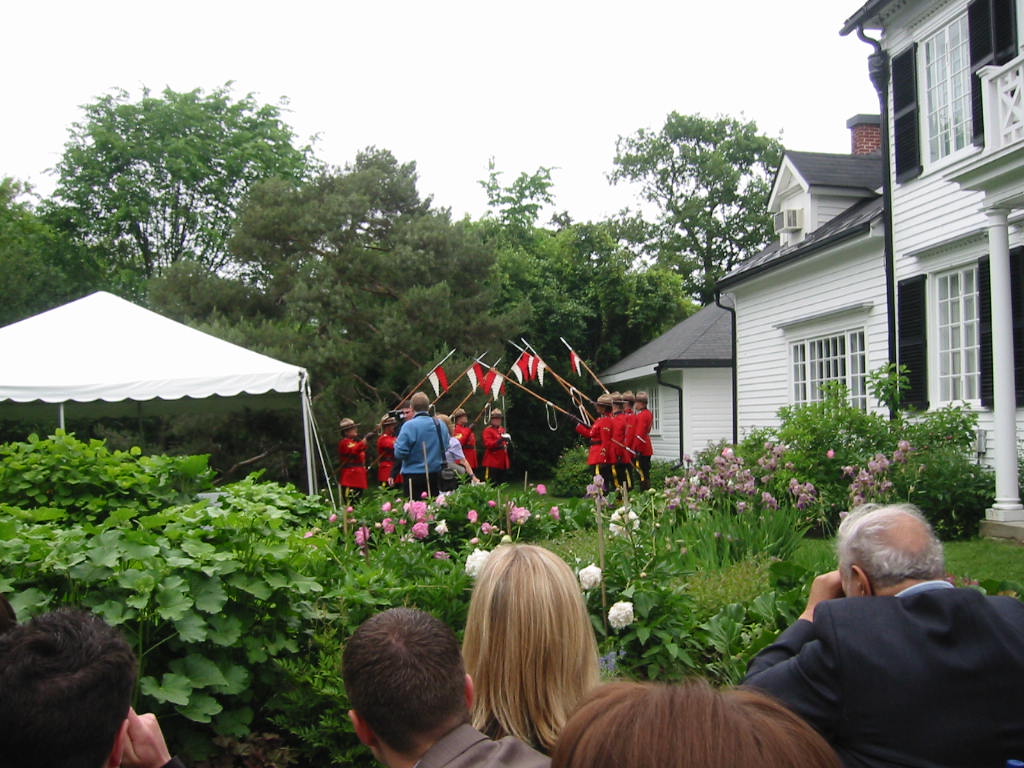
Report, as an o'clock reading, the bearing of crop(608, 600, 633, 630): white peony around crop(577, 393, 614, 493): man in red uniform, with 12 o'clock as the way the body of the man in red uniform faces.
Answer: The white peony is roughly at 9 o'clock from the man in red uniform.

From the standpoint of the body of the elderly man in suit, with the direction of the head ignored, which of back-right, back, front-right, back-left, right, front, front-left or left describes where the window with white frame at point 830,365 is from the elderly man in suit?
front-right

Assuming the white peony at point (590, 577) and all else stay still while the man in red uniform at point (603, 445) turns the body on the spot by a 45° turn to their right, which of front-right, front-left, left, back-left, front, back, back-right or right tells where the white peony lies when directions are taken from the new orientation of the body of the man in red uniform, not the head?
back-left

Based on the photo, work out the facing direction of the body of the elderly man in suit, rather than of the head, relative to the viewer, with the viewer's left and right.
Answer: facing away from the viewer and to the left of the viewer

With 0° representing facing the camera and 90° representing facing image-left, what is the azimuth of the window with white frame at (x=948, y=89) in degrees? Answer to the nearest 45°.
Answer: approximately 45°

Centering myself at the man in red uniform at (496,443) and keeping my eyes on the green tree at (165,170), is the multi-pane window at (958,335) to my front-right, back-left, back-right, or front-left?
back-right

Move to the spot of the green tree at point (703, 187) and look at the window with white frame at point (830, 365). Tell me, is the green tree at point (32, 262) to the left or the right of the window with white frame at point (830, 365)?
right

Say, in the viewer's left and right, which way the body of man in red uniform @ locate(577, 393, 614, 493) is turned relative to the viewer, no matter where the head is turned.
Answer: facing to the left of the viewer

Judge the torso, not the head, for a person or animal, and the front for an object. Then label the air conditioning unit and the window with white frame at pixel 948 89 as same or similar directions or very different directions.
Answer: same or similar directions

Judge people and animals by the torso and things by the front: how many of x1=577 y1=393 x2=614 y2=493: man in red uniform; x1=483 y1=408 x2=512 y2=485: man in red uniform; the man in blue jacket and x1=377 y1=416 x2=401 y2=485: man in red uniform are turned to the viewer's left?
1

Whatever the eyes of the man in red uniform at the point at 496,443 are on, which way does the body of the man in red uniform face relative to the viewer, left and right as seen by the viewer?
facing the viewer and to the right of the viewer

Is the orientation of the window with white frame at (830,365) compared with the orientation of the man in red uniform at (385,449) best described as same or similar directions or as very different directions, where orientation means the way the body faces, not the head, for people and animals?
very different directions

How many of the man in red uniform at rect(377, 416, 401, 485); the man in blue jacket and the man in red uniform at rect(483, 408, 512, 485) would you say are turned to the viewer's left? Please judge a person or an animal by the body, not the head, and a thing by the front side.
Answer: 0

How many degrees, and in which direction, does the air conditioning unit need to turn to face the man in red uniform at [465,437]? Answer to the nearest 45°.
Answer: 0° — it already faces them

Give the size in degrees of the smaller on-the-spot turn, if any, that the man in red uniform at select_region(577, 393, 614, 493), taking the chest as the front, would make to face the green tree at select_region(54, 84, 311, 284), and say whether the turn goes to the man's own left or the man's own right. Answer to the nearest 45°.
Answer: approximately 45° to the man's own right

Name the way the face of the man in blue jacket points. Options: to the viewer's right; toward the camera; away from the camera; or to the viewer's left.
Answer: away from the camera

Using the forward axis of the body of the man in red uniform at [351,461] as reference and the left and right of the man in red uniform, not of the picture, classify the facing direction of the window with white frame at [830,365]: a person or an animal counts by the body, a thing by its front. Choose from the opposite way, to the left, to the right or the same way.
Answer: the opposite way

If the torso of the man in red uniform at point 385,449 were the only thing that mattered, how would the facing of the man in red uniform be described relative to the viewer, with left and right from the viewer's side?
facing to the right of the viewer

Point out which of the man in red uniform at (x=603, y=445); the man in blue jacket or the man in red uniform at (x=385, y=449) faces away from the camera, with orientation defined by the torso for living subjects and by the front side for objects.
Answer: the man in blue jacket
